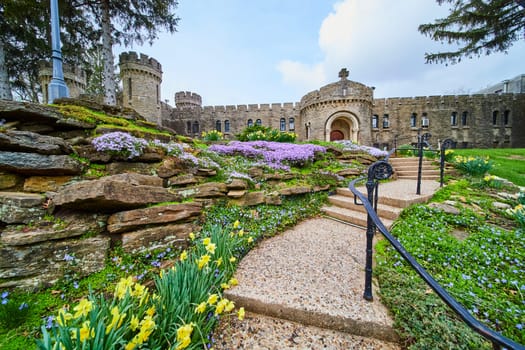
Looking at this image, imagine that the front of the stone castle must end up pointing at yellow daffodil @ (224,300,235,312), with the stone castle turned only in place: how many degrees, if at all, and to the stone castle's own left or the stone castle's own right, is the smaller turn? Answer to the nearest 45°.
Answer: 0° — it already faces it

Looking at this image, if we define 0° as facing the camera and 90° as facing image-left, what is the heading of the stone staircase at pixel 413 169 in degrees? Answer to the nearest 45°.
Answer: approximately 0°

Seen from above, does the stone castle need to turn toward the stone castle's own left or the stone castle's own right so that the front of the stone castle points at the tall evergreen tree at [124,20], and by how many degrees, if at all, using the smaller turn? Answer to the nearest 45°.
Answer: approximately 45° to the stone castle's own right

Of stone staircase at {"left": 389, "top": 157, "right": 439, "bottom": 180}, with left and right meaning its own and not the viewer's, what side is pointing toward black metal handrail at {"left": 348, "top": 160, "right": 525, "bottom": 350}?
front

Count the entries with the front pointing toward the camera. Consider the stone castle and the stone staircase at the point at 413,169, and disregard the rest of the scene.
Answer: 2

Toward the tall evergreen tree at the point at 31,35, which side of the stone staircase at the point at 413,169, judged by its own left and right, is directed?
right

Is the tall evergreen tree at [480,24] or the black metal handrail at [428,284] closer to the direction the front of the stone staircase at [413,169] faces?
the black metal handrail

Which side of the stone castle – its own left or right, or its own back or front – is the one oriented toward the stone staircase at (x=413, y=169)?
front

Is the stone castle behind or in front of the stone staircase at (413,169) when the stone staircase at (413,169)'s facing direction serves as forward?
behind

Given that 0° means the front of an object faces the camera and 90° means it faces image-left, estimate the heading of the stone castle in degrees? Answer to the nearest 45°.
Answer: approximately 0°

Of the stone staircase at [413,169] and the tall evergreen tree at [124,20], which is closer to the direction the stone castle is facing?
the stone staircase

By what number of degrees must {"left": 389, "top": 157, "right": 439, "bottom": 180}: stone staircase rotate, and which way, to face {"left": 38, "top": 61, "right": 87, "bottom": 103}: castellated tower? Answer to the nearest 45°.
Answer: approximately 90° to its right
